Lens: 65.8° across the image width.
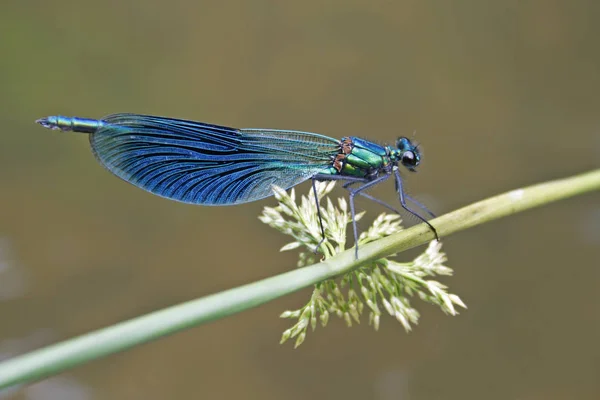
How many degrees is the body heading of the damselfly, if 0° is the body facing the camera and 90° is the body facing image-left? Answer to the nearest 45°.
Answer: approximately 270°
